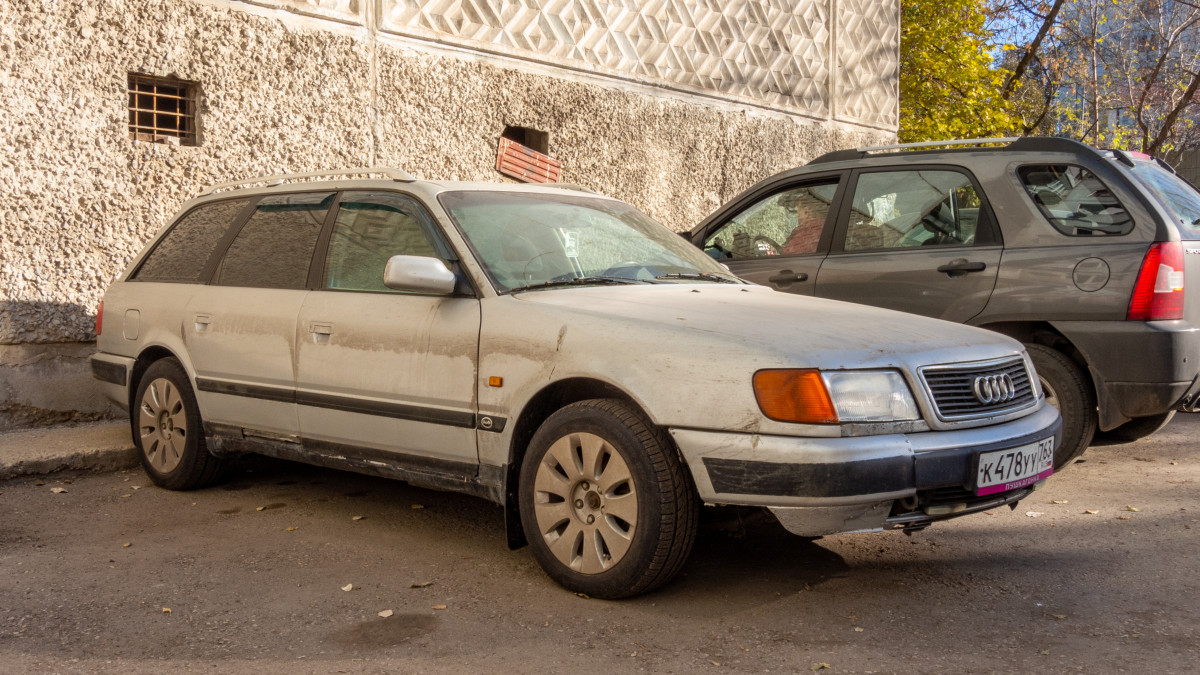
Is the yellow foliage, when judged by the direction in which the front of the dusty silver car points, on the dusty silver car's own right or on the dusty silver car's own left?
on the dusty silver car's own left

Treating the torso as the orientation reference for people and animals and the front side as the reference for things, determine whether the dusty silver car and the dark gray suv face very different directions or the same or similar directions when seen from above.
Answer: very different directions

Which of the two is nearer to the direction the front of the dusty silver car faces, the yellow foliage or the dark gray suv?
the dark gray suv

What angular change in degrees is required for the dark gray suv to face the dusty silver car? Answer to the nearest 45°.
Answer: approximately 90° to its left

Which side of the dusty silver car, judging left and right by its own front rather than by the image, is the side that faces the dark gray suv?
left

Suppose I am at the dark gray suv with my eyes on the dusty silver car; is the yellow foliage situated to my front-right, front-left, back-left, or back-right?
back-right

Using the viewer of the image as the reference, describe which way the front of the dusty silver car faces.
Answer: facing the viewer and to the right of the viewer

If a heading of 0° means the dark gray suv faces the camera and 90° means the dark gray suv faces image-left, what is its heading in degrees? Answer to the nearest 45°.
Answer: approximately 135°

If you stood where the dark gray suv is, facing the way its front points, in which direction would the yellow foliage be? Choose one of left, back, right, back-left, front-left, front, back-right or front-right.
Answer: front-right
